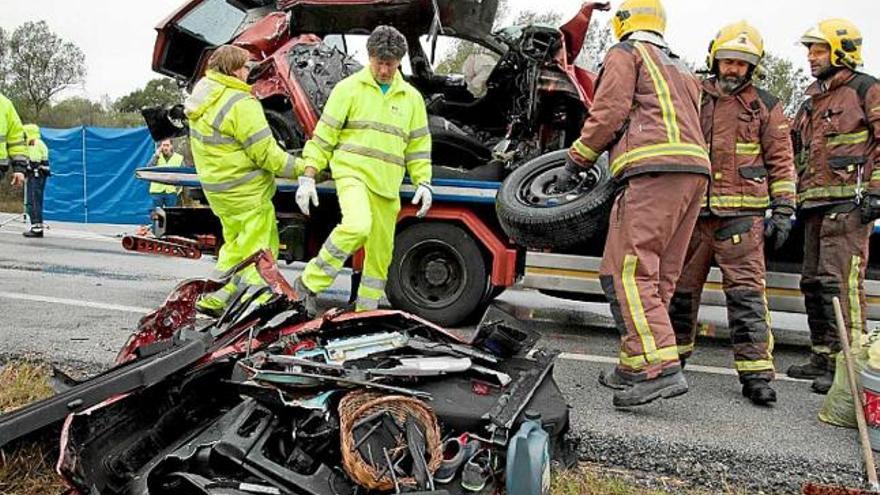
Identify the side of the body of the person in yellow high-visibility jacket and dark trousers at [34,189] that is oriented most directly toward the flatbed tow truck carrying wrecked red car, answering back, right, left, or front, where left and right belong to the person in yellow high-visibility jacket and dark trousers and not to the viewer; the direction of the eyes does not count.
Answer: left

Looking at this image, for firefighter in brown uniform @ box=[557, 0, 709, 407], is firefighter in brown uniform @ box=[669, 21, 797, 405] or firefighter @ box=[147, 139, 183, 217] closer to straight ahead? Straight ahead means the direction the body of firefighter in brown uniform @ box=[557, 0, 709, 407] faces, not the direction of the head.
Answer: the firefighter

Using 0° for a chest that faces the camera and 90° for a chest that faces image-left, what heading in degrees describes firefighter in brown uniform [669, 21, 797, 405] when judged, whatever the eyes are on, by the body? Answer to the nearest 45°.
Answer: approximately 0°

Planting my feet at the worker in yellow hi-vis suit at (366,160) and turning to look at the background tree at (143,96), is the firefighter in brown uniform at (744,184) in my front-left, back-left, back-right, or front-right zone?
back-right

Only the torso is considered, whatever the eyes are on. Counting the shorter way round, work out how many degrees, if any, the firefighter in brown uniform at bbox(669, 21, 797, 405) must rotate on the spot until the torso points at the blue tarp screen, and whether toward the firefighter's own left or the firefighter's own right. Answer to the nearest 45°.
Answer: approximately 135° to the firefighter's own right

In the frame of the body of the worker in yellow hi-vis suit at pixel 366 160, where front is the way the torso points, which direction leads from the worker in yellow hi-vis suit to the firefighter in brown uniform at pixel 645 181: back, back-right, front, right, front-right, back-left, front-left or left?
front-left

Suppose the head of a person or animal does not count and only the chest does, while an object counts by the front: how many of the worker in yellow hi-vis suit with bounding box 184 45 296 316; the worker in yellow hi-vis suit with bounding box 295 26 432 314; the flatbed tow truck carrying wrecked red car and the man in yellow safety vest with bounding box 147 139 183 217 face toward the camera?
2

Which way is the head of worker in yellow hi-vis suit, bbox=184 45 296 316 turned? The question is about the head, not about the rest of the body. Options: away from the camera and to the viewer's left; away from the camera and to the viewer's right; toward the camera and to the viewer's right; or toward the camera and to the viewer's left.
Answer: away from the camera and to the viewer's right

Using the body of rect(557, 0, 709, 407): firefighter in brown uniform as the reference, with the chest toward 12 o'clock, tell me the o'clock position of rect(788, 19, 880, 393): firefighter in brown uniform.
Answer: rect(788, 19, 880, 393): firefighter in brown uniform is roughly at 3 o'clock from rect(557, 0, 709, 407): firefighter in brown uniform.

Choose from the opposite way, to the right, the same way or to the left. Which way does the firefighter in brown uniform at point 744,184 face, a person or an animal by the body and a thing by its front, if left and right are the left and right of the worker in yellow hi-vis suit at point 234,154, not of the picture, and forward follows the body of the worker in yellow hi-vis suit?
the opposite way

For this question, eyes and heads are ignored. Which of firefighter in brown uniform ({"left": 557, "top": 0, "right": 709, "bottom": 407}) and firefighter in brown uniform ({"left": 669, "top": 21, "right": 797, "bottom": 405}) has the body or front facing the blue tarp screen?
firefighter in brown uniform ({"left": 557, "top": 0, "right": 709, "bottom": 407})
